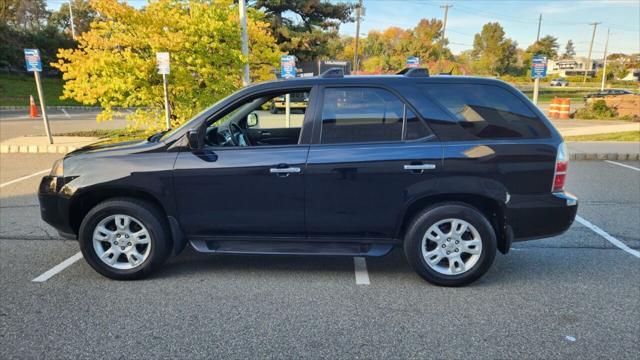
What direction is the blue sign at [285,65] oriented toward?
toward the camera

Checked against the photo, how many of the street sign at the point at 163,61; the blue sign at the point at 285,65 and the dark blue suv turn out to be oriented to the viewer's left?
1

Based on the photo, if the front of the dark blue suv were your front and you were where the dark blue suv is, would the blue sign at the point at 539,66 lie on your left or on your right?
on your right

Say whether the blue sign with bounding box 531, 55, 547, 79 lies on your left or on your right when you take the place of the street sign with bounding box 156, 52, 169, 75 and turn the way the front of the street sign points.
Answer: on your left

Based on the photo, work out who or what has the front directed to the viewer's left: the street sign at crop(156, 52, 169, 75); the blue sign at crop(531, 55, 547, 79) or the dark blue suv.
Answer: the dark blue suv

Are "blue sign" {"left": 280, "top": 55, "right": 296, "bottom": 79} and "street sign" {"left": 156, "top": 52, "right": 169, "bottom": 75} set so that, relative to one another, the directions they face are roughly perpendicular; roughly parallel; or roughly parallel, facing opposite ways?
roughly parallel

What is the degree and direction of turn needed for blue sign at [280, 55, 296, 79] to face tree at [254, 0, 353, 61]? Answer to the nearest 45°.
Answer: approximately 180°

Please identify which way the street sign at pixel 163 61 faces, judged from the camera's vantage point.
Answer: facing the viewer

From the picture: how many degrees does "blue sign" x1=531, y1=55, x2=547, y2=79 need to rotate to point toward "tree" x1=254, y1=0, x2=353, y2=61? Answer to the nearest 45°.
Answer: approximately 135° to its right

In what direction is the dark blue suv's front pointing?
to the viewer's left

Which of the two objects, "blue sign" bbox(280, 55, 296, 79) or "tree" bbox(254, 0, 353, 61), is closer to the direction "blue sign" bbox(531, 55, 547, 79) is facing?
the blue sign

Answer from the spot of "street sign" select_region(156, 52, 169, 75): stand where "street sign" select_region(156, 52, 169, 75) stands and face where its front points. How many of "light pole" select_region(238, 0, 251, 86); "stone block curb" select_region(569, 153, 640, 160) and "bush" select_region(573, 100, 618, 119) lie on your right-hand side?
0

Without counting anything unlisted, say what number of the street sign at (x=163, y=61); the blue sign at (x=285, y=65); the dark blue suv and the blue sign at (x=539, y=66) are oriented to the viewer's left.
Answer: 1

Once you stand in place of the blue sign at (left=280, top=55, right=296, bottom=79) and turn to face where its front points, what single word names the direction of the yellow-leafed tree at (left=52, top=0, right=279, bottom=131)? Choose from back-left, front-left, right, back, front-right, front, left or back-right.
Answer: front-right
